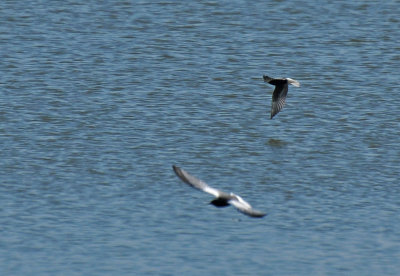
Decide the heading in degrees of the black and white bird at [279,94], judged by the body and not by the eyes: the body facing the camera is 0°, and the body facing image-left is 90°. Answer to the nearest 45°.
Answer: approximately 90°

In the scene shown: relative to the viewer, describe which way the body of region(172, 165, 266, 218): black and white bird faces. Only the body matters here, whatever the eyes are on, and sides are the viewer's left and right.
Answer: facing the viewer and to the left of the viewer

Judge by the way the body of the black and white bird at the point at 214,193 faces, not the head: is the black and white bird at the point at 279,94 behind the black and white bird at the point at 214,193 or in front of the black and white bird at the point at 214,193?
behind

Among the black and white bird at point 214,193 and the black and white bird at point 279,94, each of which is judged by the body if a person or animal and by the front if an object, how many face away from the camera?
0

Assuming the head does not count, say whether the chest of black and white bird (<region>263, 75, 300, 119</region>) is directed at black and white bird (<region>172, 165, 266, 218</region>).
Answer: no
